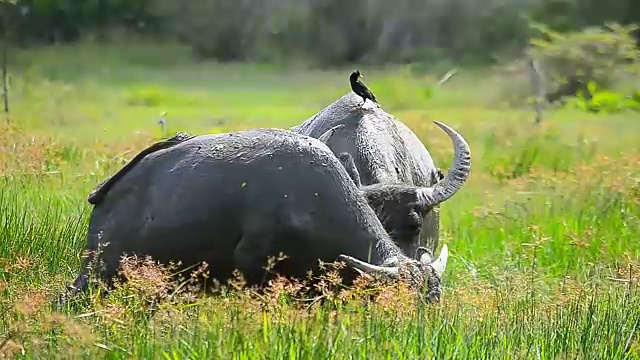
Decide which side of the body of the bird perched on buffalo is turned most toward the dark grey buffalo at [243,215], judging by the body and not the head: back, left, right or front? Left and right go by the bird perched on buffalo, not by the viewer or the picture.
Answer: left

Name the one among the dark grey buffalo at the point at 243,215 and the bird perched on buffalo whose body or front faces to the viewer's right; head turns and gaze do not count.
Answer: the dark grey buffalo

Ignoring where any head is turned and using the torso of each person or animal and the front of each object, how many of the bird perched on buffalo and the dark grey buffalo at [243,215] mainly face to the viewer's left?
1

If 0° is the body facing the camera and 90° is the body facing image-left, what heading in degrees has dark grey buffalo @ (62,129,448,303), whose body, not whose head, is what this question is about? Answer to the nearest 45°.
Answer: approximately 270°

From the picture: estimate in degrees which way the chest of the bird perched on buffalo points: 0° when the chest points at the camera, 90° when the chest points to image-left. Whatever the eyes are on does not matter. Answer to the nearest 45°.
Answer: approximately 90°

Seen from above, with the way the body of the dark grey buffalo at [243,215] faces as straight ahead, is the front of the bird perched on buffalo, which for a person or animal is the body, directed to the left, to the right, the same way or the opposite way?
the opposite way
